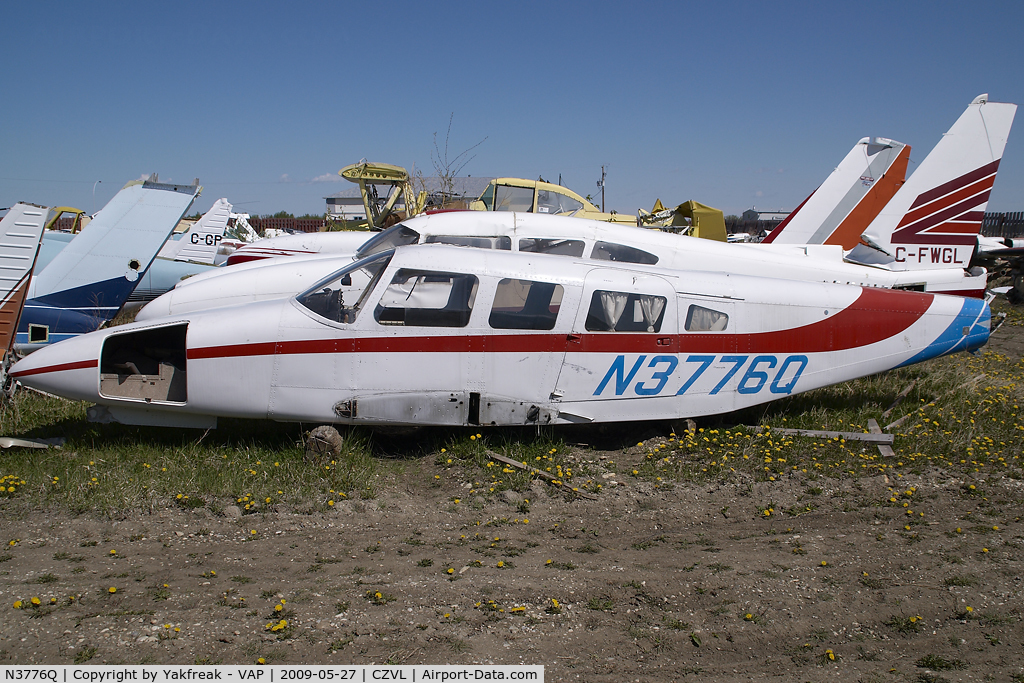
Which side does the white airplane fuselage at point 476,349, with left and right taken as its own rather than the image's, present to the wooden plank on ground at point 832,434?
back

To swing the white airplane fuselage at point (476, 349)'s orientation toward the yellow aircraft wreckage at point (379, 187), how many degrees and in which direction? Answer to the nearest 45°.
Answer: approximately 90° to its right

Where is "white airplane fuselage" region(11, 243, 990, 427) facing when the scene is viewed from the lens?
facing to the left of the viewer

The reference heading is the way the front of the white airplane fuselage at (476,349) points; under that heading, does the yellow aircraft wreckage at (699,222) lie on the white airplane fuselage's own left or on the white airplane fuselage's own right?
on the white airplane fuselage's own right
